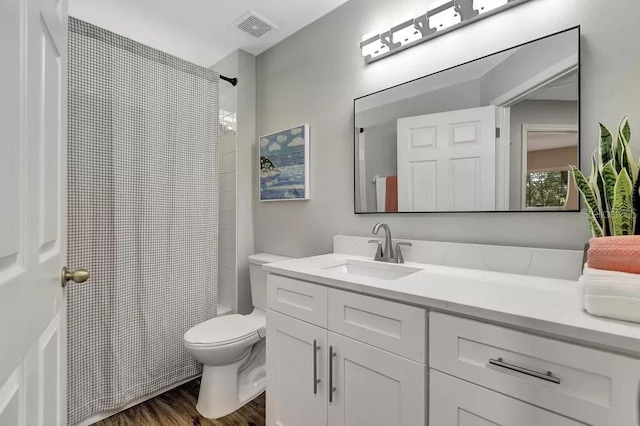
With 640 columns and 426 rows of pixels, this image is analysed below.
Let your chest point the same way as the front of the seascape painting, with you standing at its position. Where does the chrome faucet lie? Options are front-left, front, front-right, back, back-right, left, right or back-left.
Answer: left

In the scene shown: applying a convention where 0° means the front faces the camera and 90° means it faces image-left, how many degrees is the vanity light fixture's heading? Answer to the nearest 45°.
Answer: approximately 45°

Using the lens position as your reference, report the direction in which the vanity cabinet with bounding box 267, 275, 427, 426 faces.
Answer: facing the viewer and to the left of the viewer

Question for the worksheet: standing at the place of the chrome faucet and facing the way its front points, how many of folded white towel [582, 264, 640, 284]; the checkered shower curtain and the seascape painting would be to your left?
1

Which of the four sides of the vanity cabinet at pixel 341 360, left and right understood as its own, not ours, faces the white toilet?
right

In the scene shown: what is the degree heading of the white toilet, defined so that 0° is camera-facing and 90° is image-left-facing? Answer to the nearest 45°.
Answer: approximately 45°

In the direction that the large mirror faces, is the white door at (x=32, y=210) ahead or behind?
ahead

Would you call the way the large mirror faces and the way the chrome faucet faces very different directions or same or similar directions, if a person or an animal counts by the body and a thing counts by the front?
same or similar directions

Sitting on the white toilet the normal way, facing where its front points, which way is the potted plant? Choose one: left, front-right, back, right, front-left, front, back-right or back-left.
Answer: left

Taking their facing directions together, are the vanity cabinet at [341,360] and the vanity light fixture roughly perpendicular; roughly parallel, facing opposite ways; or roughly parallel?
roughly parallel

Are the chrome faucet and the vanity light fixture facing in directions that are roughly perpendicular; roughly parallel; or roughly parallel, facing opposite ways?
roughly parallel

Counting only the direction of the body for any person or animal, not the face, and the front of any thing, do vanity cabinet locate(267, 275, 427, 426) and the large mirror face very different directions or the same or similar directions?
same or similar directions

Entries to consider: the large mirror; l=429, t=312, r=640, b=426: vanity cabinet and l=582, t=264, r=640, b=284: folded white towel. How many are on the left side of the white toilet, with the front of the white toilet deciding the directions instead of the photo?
3
